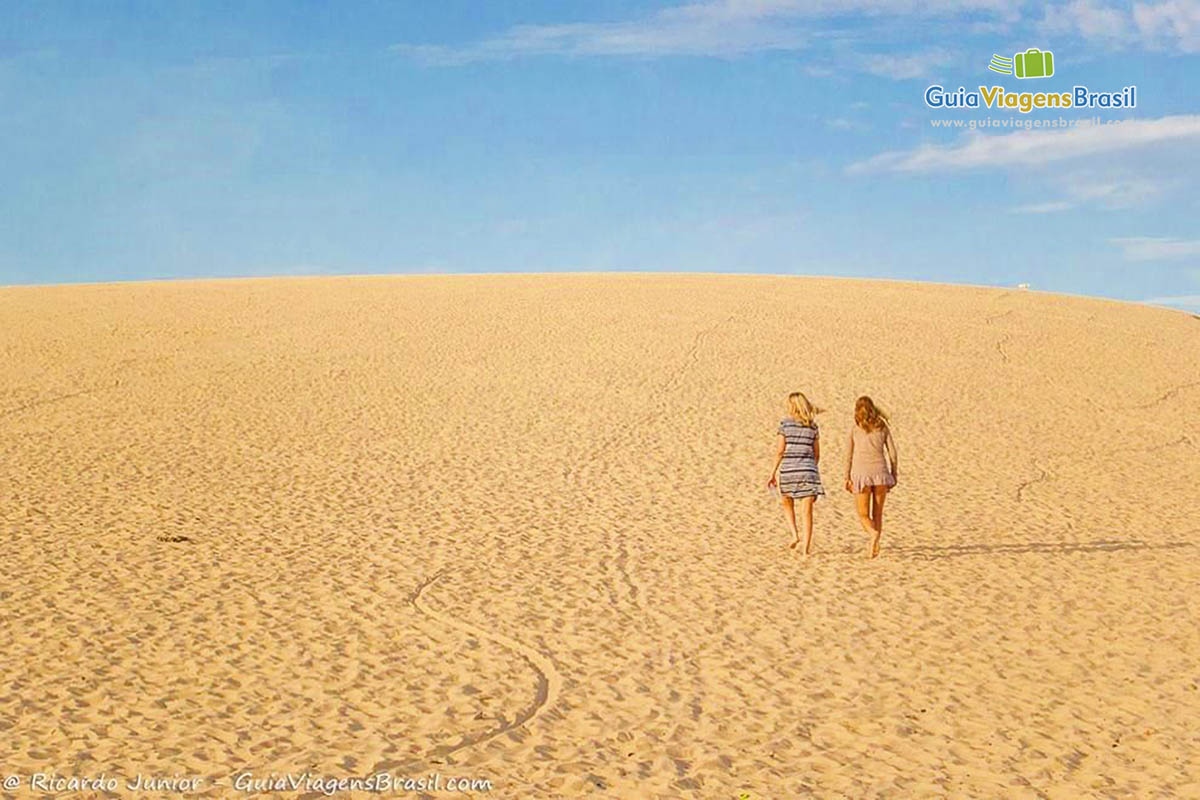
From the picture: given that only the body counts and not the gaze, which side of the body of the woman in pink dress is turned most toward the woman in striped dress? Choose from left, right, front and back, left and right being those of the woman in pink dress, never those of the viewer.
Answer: left

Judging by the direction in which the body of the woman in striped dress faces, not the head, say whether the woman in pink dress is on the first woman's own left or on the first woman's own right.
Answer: on the first woman's own right

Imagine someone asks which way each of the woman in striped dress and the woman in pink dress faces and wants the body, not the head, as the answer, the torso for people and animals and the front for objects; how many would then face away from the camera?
2

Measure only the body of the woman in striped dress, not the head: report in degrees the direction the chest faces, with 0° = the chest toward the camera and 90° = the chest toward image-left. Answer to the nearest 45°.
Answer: approximately 180°

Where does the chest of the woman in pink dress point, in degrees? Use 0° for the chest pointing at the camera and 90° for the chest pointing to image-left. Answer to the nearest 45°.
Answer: approximately 180°

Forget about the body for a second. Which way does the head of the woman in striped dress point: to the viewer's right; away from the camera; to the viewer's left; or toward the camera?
away from the camera
